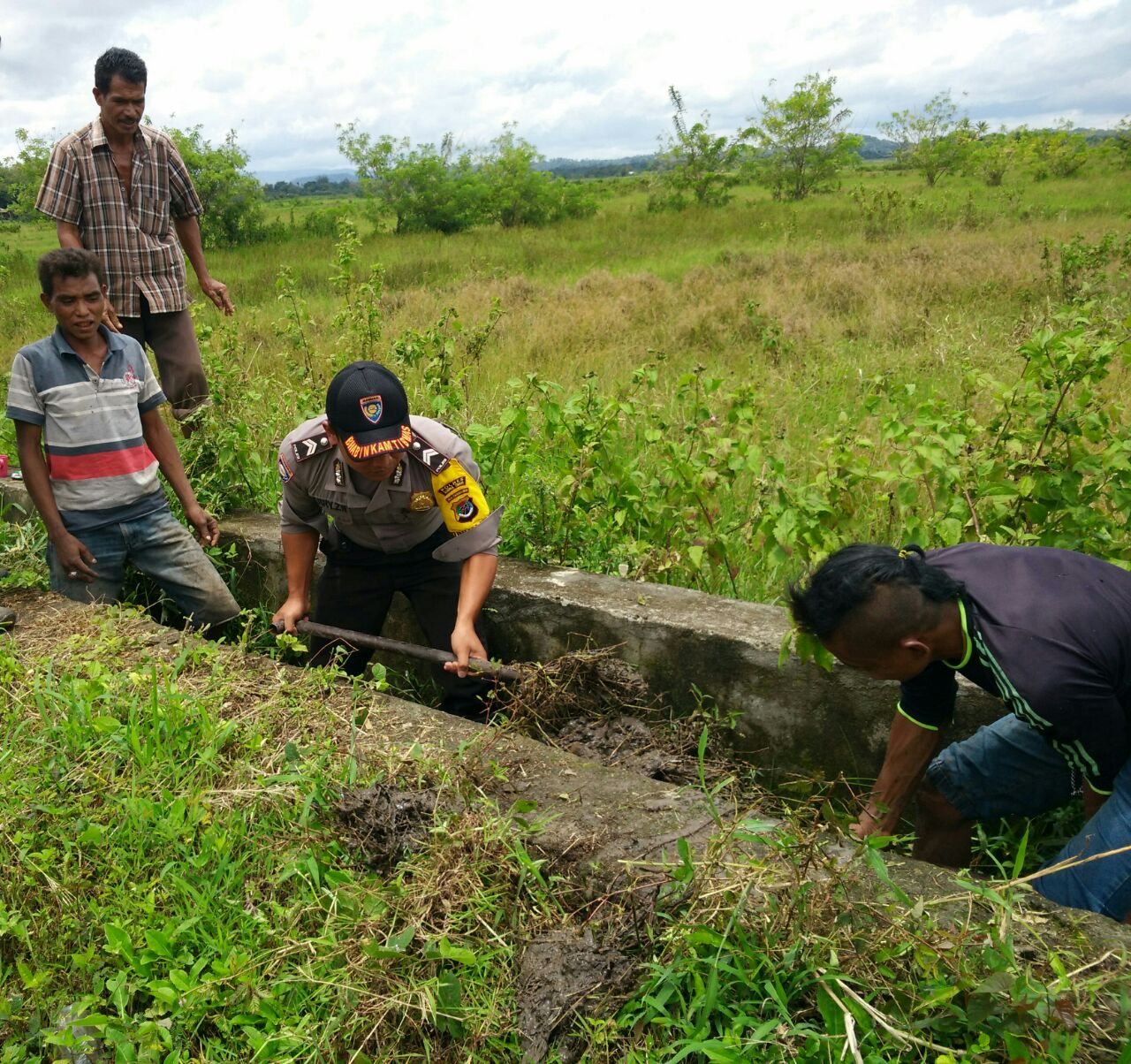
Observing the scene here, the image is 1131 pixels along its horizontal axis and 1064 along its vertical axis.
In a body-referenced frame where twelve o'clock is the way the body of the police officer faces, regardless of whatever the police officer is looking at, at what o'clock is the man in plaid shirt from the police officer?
The man in plaid shirt is roughly at 5 o'clock from the police officer.

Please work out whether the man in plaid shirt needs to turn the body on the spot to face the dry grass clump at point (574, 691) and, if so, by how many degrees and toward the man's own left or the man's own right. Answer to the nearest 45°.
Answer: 0° — they already face it

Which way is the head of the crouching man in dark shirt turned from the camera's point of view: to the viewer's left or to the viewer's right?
to the viewer's left

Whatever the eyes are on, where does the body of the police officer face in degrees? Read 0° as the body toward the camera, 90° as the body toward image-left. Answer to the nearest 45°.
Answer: approximately 0°

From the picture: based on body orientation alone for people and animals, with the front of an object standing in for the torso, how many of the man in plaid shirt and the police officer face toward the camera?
2

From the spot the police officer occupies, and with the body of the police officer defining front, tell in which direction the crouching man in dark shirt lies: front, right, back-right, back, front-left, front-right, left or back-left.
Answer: front-left
